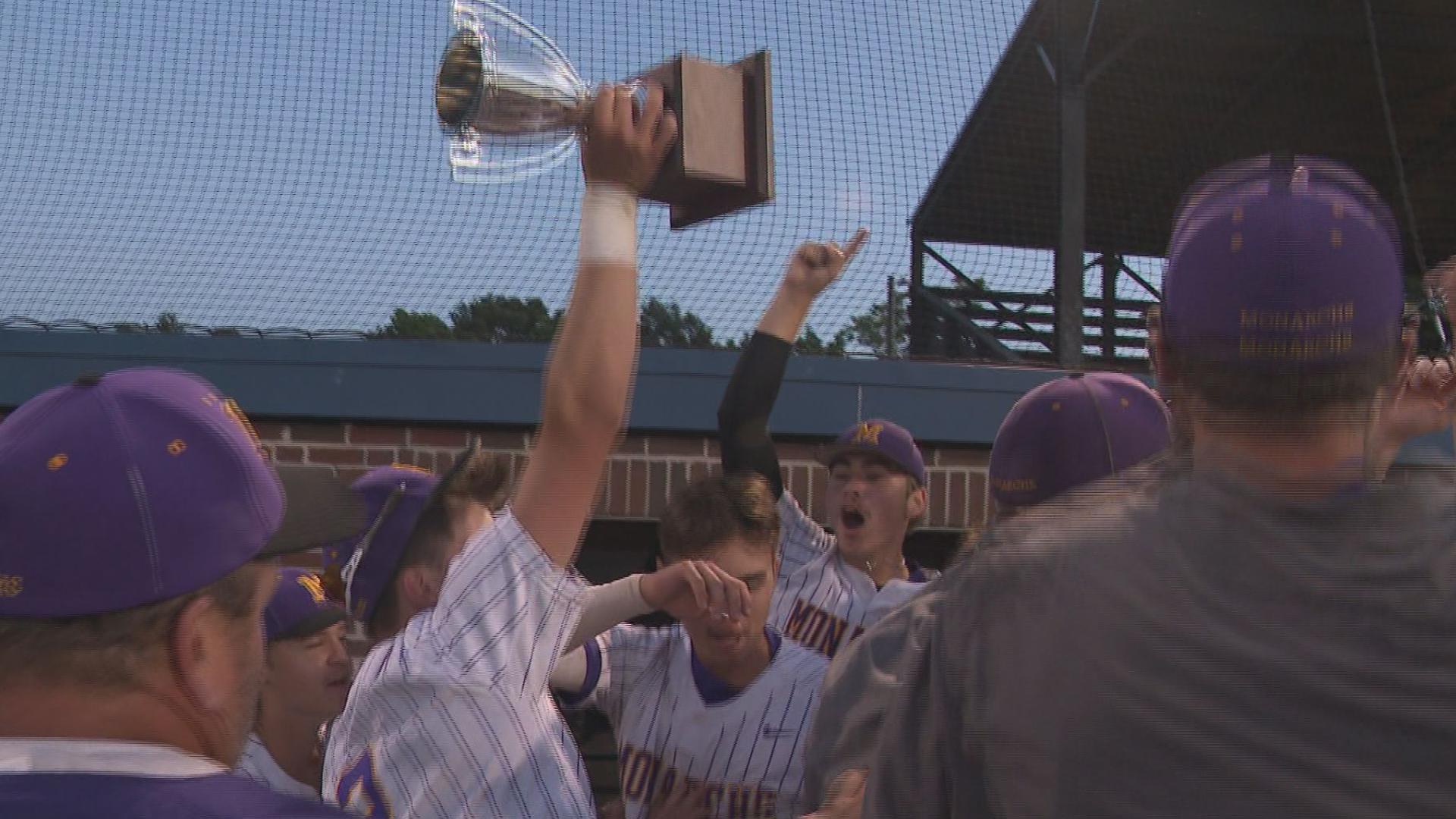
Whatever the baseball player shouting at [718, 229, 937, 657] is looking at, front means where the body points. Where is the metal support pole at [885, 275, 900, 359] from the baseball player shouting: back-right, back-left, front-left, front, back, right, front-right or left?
back-right

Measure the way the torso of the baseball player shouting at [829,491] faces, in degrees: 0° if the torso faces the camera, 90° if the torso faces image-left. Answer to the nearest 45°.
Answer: approximately 45°

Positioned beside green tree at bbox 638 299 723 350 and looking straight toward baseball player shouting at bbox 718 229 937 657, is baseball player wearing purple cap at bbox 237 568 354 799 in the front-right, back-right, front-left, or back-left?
front-right

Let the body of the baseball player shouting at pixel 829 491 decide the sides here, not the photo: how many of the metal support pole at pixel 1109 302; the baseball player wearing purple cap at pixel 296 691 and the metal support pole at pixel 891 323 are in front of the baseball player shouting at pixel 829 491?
1

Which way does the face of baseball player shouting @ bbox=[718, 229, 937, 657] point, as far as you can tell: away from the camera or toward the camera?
toward the camera

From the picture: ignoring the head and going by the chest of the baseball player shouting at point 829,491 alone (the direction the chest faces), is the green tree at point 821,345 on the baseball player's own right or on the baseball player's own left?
on the baseball player's own right

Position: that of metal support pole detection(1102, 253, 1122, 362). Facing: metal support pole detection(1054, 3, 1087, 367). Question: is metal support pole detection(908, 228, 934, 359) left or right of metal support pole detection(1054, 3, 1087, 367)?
right

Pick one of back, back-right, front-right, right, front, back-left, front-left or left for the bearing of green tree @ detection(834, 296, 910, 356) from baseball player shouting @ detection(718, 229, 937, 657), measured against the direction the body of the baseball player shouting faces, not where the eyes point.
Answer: back-right

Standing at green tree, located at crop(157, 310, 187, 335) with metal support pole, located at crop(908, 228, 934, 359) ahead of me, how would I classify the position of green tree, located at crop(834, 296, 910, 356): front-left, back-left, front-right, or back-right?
front-left

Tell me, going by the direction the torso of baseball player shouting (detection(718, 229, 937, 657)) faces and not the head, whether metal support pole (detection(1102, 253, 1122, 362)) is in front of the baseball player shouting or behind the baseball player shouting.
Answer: behind

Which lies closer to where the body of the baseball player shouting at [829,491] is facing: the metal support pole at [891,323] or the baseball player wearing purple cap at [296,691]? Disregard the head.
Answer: the baseball player wearing purple cap

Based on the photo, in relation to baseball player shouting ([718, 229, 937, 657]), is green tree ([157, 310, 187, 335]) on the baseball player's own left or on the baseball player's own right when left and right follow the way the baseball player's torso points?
on the baseball player's own right

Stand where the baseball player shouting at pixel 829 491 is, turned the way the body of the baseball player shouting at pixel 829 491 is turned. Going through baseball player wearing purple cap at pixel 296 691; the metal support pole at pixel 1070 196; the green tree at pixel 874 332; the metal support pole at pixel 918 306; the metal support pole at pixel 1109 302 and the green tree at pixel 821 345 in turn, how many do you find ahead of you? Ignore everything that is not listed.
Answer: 1
